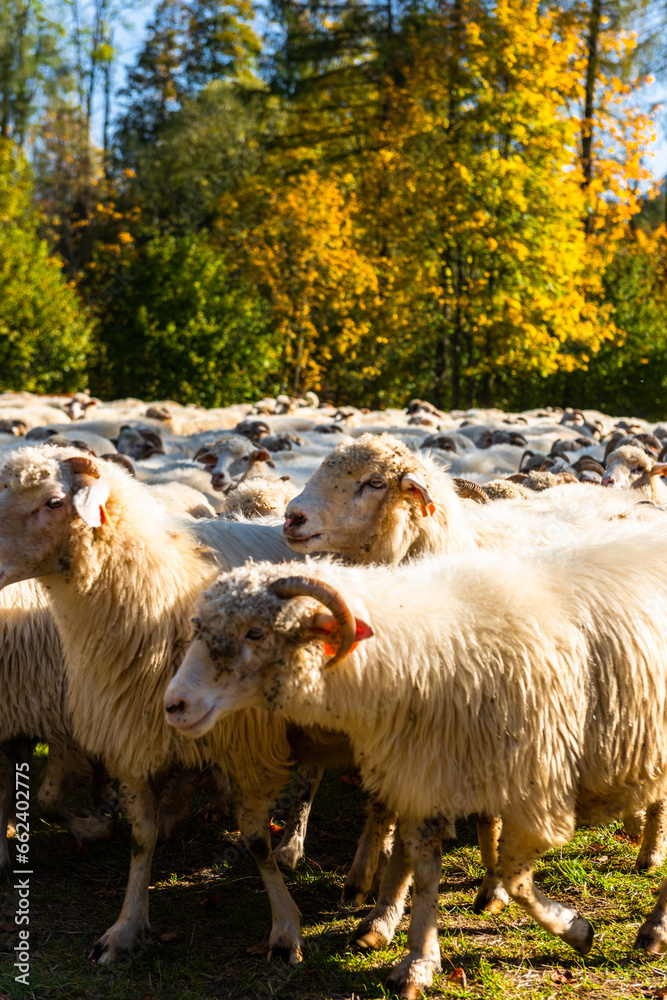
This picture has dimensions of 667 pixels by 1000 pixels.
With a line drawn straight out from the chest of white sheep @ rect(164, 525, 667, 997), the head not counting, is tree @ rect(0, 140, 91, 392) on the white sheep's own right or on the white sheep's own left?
on the white sheep's own right

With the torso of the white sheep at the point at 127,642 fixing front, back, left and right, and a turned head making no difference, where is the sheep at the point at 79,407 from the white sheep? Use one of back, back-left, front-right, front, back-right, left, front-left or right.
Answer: back-right

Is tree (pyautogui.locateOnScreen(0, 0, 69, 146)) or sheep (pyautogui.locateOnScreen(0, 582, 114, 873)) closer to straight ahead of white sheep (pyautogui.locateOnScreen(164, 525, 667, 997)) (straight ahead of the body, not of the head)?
the sheep

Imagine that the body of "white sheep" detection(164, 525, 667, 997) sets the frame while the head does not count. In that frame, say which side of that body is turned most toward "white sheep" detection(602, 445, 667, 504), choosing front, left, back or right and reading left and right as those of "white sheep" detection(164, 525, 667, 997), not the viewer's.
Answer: right

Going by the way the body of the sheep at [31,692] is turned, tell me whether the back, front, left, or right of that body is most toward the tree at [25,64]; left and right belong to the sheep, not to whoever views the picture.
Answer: right

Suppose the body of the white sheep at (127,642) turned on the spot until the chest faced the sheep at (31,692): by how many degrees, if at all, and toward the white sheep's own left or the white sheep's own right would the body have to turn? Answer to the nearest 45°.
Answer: approximately 90° to the white sheep's own right

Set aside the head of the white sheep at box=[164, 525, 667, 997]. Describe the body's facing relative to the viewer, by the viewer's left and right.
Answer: facing to the left of the viewer

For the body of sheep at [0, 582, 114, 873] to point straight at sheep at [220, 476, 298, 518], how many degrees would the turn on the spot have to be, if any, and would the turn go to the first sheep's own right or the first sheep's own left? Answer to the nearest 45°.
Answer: approximately 135° to the first sheep's own right

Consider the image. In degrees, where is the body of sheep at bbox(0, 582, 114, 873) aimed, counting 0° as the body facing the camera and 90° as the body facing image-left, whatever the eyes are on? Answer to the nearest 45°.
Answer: approximately 90°

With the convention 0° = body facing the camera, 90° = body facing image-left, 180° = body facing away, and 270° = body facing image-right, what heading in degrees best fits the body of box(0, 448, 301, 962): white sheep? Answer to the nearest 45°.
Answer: approximately 45°
